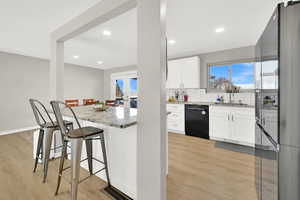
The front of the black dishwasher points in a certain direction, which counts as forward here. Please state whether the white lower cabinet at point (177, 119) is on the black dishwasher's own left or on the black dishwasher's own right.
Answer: on the black dishwasher's own right

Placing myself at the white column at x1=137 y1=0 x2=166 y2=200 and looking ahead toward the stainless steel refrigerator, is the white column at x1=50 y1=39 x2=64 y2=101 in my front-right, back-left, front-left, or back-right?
back-left

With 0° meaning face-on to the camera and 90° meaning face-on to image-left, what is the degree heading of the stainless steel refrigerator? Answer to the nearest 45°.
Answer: approximately 90°

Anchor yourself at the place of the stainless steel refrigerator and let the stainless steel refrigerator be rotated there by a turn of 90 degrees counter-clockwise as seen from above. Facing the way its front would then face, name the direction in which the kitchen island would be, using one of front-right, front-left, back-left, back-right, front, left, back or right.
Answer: right

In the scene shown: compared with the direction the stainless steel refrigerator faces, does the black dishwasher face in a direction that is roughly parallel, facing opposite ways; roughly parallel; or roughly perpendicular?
roughly perpendicular

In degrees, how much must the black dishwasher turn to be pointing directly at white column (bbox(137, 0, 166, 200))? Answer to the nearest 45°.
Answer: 0° — it already faces it

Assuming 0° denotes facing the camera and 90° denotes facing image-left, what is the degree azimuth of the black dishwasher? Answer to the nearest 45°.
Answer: approximately 0°

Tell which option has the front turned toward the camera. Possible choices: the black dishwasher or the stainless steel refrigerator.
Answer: the black dishwasher

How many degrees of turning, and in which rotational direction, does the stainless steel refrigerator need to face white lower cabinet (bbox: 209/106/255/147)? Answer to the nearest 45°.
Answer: approximately 90° to its right

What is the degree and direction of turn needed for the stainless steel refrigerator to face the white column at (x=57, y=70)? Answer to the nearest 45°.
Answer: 0° — it already faces it

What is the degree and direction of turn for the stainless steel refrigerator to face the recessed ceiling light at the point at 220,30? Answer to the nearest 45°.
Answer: approximately 45° to its right

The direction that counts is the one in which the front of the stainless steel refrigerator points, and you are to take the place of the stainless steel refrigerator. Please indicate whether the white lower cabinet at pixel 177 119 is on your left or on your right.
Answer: on your right

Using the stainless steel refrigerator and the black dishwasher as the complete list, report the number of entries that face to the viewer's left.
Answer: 1
